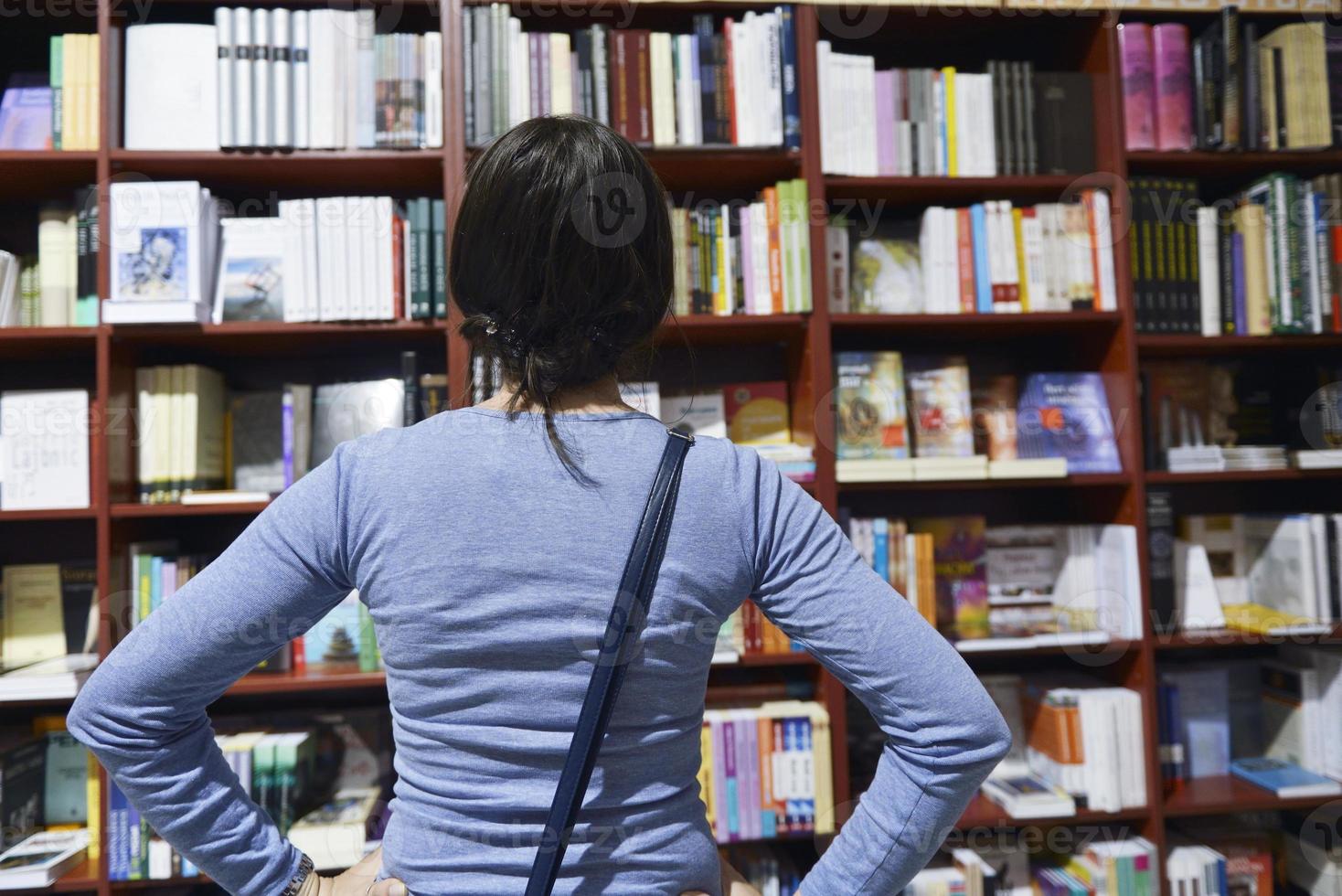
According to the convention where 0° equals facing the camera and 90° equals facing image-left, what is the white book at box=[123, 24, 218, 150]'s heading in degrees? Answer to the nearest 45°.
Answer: approximately 0°

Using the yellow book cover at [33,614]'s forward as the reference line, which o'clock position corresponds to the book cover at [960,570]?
The book cover is roughly at 10 o'clock from the yellow book cover.

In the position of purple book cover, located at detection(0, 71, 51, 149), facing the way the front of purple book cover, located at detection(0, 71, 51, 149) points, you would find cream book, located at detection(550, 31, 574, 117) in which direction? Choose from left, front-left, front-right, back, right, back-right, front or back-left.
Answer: front-left

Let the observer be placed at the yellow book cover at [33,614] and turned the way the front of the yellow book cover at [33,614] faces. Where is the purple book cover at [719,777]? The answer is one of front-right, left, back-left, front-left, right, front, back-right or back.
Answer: front-left
